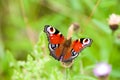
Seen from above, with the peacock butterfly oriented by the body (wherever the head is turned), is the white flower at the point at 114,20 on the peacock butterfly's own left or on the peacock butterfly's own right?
on the peacock butterfly's own right

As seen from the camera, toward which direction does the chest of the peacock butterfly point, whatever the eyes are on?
away from the camera
